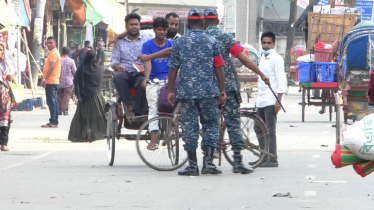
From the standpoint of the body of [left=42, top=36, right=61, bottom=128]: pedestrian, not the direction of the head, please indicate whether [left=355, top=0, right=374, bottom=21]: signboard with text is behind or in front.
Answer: behind

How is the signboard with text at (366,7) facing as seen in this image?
toward the camera

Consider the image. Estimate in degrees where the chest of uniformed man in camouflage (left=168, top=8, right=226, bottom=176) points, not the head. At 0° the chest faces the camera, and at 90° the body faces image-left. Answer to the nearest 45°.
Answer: approximately 180°

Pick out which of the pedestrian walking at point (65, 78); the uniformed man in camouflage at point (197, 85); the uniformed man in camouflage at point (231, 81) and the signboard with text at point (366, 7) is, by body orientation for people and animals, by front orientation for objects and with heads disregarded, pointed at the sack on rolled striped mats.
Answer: the signboard with text

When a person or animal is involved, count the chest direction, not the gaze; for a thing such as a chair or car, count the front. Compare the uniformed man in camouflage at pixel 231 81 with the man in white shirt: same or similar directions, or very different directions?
very different directions

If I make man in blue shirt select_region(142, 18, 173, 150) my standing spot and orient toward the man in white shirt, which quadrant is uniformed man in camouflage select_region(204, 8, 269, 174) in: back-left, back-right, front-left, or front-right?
front-right

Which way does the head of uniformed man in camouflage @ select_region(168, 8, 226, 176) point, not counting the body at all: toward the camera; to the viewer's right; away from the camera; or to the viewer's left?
away from the camera

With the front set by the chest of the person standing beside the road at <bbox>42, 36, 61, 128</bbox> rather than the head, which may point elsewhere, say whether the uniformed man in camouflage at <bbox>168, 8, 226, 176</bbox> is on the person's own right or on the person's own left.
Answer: on the person's own left

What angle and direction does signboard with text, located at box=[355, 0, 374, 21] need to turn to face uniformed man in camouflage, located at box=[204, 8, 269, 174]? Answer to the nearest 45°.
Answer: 0° — it already faces them
